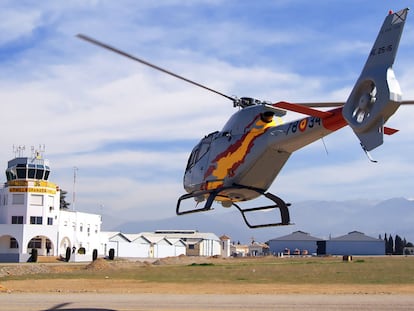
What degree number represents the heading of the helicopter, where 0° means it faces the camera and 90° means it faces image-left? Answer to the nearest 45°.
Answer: approximately 135°
